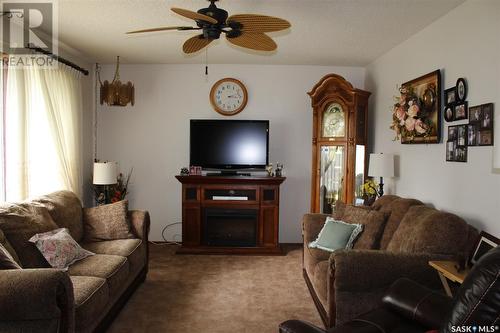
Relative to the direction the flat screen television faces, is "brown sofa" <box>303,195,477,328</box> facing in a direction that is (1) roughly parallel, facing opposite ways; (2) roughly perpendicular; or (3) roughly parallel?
roughly perpendicular

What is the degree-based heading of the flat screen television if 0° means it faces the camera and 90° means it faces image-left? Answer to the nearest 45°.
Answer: approximately 0°

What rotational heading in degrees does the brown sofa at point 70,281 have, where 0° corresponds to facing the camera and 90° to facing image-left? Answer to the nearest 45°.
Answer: approximately 315°

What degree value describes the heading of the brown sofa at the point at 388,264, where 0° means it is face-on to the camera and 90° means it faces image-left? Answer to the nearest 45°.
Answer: approximately 45°

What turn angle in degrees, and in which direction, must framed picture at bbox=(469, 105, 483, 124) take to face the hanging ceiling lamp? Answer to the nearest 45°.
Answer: approximately 45° to its right

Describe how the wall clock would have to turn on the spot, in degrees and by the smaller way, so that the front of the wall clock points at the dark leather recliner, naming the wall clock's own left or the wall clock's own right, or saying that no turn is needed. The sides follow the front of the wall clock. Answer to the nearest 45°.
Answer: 0° — it already faces it

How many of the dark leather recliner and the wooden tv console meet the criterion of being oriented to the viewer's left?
1

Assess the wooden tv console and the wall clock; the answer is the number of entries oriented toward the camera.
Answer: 2

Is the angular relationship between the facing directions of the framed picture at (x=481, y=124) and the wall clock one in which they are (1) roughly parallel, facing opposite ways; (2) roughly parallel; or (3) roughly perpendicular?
roughly perpendicular

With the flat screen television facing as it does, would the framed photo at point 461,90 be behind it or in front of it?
in front

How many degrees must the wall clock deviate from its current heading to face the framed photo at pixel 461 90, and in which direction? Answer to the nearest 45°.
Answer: approximately 45° to its left
